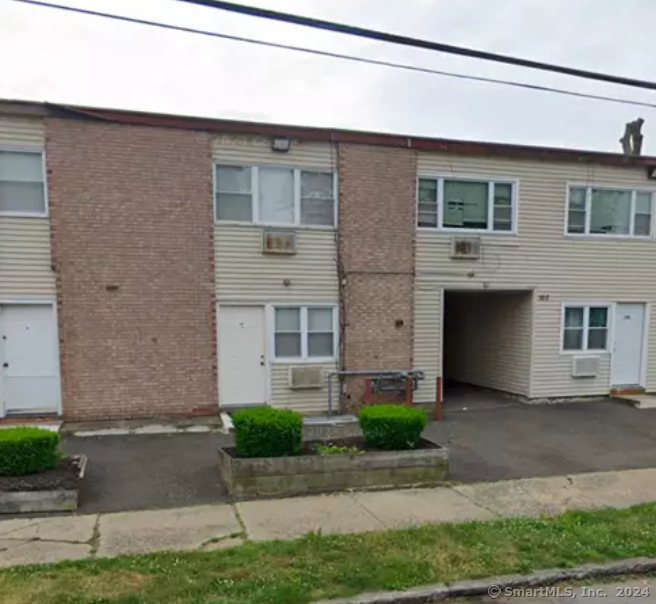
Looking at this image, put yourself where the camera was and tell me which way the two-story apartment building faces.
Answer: facing the viewer

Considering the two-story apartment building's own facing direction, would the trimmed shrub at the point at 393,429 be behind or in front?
in front

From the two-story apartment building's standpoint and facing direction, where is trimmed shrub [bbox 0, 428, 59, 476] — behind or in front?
in front

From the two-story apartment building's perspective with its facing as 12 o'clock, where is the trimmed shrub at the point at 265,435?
The trimmed shrub is roughly at 12 o'clock from the two-story apartment building.

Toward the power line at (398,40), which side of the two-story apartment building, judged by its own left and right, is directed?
front

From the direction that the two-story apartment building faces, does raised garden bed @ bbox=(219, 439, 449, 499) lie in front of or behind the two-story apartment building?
in front
